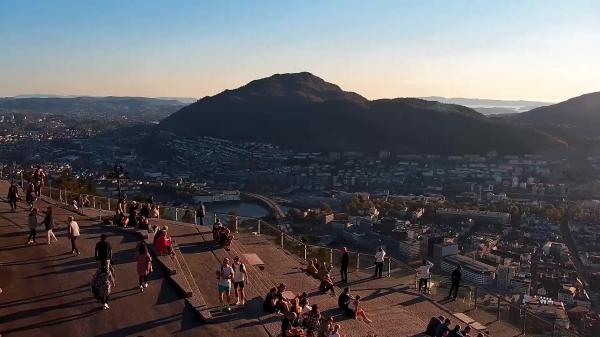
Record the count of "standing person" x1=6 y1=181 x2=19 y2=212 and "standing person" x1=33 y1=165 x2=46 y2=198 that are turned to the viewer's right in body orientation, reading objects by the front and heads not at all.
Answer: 0

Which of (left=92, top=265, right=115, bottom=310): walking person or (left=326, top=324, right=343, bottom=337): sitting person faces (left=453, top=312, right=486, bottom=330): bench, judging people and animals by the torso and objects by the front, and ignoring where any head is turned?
the sitting person

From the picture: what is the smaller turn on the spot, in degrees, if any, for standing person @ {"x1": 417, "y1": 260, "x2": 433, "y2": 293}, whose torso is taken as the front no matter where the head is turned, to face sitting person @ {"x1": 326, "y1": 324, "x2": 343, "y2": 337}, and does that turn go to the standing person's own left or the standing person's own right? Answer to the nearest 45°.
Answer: approximately 180°

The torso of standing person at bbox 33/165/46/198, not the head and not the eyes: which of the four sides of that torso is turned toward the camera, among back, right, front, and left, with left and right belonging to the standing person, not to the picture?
back

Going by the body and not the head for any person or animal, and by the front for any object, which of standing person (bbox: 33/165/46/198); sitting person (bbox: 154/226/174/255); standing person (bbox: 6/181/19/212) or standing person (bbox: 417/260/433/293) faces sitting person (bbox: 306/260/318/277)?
sitting person (bbox: 154/226/174/255)

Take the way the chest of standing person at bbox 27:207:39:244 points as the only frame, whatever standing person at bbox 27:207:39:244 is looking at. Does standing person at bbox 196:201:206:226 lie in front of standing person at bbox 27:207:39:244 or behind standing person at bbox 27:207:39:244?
in front

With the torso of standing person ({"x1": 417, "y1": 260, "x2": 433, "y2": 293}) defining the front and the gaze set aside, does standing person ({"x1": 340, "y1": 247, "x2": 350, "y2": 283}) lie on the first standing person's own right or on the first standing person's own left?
on the first standing person's own left

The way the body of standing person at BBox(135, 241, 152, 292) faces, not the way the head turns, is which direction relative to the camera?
away from the camera

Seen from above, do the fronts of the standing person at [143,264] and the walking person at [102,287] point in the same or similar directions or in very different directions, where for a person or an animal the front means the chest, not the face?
same or similar directions

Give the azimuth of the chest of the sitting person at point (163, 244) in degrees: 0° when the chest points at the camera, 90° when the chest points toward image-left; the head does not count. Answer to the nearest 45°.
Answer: approximately 270°

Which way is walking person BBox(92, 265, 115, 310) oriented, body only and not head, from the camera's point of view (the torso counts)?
away from the camera

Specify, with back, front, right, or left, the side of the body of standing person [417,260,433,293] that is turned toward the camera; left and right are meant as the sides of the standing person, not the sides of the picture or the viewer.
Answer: back
